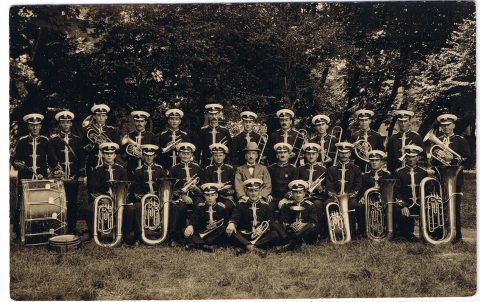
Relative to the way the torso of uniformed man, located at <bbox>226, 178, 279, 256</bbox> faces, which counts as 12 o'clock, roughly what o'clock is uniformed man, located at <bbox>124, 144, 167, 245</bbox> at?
uniformed man, located at <bbox>124, 144, 167, 245</bbox> is roughly at 3 o'clock from uniformed man, located at <bbox>226, 178, 279, 256</bbox>.

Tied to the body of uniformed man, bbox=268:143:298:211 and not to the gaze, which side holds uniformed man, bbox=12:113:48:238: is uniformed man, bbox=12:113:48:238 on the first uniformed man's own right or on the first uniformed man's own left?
on the first uniformed man's own right

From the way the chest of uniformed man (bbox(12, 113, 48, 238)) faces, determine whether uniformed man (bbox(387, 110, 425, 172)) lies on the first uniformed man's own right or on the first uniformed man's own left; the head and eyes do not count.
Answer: on the first uniformed man's own left

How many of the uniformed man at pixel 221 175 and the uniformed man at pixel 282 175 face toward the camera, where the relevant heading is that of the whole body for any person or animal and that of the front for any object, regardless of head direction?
2

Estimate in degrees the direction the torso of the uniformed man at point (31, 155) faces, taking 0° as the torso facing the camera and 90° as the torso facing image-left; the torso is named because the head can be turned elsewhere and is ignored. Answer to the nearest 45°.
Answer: approximately 0°

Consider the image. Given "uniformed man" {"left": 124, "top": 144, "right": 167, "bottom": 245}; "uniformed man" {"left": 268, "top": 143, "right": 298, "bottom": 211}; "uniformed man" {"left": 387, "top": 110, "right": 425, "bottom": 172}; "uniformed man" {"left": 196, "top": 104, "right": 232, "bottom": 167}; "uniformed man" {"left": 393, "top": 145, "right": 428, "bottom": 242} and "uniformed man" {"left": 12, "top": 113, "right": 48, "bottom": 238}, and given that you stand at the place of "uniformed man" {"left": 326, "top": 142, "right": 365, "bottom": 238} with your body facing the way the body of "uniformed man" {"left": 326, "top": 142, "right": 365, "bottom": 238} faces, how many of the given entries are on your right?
4
